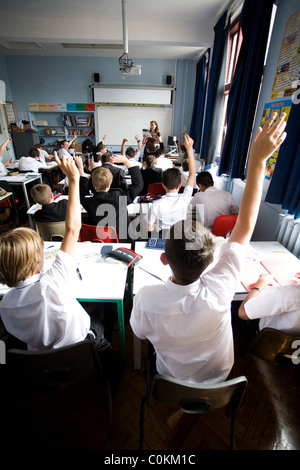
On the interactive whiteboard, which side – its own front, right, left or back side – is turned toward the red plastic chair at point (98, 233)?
front

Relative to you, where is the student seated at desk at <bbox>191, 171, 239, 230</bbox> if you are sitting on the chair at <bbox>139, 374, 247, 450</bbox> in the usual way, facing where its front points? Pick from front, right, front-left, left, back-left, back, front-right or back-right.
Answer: front

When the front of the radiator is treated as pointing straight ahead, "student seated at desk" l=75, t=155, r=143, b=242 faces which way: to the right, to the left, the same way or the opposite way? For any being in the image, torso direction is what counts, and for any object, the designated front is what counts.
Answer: to the right

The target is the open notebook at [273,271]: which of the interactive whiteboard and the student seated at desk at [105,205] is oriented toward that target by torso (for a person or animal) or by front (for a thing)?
the interactive whiteboard

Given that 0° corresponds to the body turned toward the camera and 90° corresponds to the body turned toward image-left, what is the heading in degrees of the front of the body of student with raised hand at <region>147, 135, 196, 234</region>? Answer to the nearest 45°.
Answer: approximately 180°

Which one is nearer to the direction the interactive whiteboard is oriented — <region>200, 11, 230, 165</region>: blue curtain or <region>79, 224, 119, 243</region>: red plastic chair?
the red plastic chair

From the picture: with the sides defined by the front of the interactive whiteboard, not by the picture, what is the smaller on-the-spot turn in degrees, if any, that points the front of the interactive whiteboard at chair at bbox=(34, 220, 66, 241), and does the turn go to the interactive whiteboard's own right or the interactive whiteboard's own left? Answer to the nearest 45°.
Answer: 0° — it already faces it

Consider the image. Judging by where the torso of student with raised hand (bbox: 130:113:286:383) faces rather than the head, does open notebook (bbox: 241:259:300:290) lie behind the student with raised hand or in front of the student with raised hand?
in front

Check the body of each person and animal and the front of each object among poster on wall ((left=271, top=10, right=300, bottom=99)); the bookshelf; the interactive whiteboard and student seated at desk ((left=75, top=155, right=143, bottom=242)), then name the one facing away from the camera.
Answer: the student seated at desk

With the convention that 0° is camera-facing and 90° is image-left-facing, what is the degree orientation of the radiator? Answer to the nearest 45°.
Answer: approximately 45°

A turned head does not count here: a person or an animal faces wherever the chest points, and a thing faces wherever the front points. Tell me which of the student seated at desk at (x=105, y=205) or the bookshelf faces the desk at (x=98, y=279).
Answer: the bookshelf

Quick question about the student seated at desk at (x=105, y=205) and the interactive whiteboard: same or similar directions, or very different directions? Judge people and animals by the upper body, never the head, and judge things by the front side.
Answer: very different directions

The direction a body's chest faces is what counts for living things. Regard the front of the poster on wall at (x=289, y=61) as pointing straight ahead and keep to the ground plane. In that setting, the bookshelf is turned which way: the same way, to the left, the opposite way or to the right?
to the left

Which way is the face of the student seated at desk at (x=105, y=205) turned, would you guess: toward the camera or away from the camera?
away from the camera

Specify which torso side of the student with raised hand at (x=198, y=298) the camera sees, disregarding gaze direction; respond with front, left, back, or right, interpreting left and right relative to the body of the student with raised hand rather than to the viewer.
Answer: back

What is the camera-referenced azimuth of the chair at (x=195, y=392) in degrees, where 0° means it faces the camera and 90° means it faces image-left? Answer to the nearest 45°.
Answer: approximately 180°

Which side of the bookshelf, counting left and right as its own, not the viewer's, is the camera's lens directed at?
front

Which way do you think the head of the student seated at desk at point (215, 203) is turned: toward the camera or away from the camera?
away from the camera

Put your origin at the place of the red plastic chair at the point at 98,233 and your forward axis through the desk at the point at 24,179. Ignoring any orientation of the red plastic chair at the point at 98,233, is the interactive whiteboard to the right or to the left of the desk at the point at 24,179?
right

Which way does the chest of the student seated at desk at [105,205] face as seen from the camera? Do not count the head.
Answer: away from the camera

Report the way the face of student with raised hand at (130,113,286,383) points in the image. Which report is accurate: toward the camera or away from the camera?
away from the camera

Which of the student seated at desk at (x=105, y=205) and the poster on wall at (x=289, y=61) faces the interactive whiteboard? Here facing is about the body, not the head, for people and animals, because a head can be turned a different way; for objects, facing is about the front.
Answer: the student seated at desk
